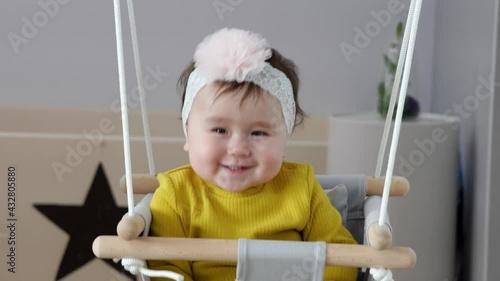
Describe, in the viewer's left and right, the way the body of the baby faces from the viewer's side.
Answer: facing the viewer

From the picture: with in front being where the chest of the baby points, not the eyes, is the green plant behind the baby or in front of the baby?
behind
